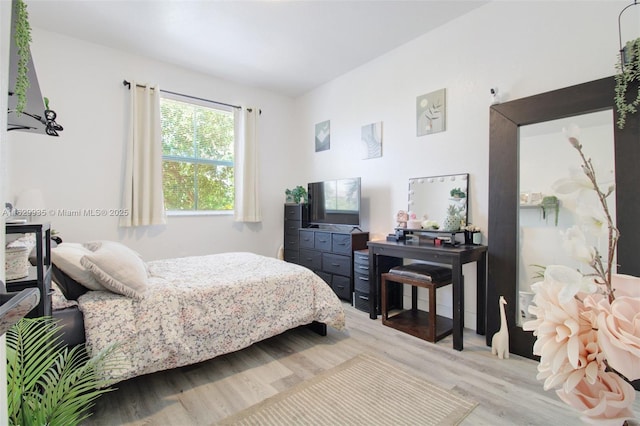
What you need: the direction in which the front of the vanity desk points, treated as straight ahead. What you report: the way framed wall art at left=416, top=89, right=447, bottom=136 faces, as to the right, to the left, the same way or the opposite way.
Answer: the same way

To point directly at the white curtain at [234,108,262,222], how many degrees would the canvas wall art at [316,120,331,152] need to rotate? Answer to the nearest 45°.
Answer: approximately 45° to its right

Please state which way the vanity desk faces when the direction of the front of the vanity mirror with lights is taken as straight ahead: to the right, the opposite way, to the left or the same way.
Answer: the same way

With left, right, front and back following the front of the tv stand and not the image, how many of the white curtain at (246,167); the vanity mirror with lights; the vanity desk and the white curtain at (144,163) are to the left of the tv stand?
2

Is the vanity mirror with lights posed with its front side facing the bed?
yes

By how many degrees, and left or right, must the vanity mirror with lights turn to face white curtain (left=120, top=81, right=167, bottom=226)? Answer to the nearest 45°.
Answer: approximately 45° to its right

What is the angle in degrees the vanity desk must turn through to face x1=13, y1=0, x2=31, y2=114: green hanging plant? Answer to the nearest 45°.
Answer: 0° — it already faces it

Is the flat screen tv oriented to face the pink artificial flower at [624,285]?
no

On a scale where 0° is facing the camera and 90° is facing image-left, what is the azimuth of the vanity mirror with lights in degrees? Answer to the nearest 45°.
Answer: approximately 45°

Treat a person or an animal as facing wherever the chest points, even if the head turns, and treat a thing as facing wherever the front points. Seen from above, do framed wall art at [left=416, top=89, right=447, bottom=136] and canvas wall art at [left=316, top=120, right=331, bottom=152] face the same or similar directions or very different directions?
same or similar directions

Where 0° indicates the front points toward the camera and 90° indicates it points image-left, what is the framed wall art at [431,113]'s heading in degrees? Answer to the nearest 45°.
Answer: approximately 45°

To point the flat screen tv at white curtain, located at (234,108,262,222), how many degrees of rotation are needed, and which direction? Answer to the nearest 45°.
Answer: approximately 45° to its right

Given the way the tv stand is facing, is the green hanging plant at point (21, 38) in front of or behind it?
in front

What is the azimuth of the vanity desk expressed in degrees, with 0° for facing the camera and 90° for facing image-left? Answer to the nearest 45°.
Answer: approximately 45°

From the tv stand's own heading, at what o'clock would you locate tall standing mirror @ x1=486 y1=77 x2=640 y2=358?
The tall standing mirror is roughly at 9 o'clock from the tv stand.

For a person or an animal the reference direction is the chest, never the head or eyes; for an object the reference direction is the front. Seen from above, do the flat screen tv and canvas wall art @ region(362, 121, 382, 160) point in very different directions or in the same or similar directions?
same or similar directions

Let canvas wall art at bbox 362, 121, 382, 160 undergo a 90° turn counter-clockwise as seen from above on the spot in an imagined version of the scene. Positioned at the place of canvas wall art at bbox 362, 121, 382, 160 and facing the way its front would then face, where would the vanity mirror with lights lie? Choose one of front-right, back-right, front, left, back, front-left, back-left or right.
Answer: front

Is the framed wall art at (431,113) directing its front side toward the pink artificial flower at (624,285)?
no

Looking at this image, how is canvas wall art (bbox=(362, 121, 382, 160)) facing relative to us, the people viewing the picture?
facing the viewer and to the left of the viewer

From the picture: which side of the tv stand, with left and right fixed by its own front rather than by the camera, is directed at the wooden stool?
left
